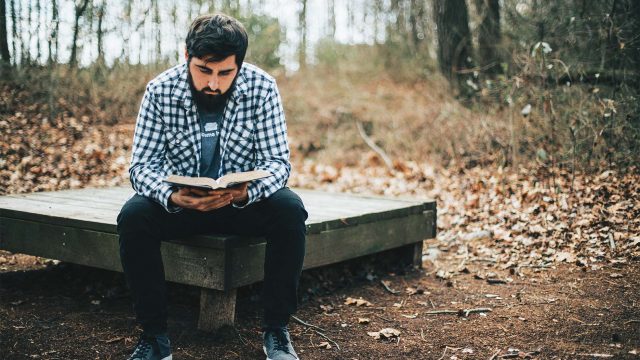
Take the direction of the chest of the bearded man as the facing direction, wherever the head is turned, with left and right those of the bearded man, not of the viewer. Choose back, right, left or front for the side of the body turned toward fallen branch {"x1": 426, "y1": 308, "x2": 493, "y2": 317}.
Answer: left

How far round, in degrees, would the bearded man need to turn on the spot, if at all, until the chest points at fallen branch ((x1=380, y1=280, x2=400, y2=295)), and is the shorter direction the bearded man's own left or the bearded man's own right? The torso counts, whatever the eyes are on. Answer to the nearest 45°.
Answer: approximately 135° to the bearded man's own left

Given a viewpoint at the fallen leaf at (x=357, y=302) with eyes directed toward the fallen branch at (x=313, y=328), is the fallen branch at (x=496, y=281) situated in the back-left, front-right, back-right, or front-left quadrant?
back-left

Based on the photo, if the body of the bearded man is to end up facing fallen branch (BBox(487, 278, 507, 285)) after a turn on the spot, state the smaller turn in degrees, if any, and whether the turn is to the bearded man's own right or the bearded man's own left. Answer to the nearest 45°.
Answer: approximately 135° to the bearded man's own left

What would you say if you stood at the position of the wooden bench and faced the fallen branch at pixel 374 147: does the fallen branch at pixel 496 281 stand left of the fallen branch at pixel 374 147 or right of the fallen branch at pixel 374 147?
right

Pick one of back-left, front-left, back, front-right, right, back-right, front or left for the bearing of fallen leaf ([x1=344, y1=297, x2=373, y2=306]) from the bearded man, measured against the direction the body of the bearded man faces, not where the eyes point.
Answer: back-left

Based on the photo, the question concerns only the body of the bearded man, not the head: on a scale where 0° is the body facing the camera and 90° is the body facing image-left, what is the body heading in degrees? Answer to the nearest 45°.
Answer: approximately 0°

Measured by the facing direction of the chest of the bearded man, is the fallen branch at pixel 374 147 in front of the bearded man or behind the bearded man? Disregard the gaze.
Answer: behind

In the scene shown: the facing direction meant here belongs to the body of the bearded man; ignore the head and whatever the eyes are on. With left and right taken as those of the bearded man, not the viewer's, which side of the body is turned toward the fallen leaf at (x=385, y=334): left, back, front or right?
left

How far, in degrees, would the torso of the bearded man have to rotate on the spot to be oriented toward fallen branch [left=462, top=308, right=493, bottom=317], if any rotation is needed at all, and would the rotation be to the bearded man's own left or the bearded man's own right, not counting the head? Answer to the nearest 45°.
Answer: approximately 90° to the bearded man's own left

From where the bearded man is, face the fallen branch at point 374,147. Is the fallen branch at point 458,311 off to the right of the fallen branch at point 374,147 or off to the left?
right
